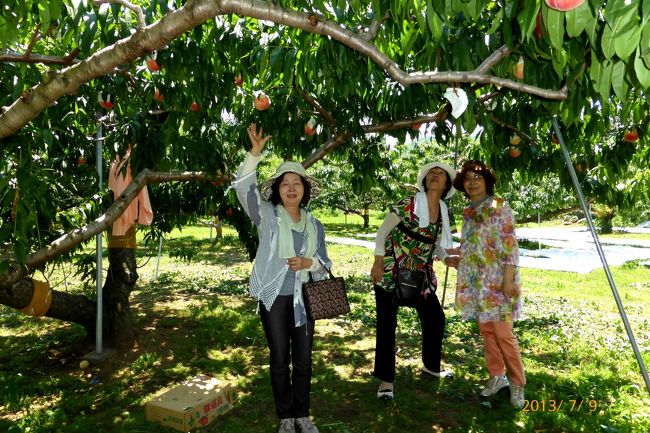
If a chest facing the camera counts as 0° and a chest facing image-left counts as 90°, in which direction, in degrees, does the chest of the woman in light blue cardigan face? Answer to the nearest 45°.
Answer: approximately 0°

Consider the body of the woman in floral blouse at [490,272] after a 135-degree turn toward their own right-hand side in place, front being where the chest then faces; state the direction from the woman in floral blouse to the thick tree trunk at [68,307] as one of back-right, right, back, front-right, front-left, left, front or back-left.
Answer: left

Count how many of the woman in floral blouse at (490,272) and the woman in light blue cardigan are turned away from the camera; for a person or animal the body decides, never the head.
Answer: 0

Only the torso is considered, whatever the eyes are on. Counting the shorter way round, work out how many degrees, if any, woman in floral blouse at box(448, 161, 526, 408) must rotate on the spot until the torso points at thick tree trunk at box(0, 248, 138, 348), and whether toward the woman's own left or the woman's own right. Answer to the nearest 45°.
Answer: approximately 45° to the woman's own right

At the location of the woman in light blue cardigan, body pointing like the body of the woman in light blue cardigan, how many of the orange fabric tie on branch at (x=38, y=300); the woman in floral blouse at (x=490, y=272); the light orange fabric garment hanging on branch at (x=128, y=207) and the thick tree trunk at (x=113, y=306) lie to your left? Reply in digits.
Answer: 1

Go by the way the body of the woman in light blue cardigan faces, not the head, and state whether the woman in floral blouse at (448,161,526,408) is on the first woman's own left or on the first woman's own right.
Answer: on the first woman's own left

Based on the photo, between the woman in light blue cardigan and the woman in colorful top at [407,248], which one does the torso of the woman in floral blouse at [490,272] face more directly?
the woman in light blue cardigan

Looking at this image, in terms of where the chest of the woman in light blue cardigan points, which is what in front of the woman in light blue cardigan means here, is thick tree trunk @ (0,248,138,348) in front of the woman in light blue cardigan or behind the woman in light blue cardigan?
behind

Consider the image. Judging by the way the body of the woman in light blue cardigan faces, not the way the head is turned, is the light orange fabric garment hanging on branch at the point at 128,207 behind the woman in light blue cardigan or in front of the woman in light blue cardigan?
behind

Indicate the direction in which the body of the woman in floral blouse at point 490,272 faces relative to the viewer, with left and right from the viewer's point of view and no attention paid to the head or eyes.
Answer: facing the viewer and to the left of the viewer
